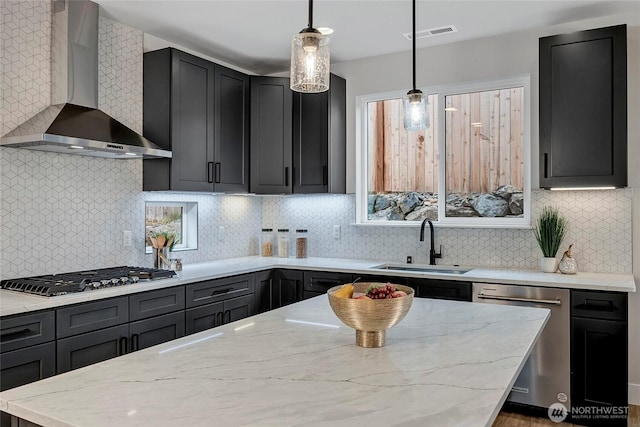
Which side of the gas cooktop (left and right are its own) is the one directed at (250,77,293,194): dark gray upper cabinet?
left

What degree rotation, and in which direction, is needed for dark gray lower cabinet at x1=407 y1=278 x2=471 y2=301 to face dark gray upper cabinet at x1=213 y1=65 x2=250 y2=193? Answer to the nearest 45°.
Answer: approximately 90° to its right

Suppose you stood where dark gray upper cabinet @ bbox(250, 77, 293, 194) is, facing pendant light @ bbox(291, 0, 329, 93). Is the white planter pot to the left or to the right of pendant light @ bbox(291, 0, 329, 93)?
left

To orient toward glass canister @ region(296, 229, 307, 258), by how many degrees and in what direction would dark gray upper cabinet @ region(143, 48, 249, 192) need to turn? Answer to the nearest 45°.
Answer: approximately 90° to its left

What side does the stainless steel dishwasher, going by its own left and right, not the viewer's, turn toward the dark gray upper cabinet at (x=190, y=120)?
right

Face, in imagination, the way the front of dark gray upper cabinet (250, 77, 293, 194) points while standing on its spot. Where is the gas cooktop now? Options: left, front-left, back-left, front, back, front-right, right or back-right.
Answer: front-right

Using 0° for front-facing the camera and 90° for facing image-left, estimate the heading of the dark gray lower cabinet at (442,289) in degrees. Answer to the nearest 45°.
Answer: approximately 0°

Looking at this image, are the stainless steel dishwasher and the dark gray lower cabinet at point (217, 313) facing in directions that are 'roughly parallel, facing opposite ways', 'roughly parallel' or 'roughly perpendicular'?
roughly perpendicular

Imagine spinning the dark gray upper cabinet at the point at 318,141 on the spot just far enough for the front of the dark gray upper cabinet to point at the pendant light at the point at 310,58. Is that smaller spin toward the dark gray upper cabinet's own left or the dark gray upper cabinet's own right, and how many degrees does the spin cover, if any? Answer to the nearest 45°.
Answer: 0° — it already faces it

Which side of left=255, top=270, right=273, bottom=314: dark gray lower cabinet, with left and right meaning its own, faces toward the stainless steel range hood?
right

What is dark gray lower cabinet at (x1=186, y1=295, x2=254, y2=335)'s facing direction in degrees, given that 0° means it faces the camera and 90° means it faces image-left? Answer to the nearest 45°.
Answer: approximately 315°
